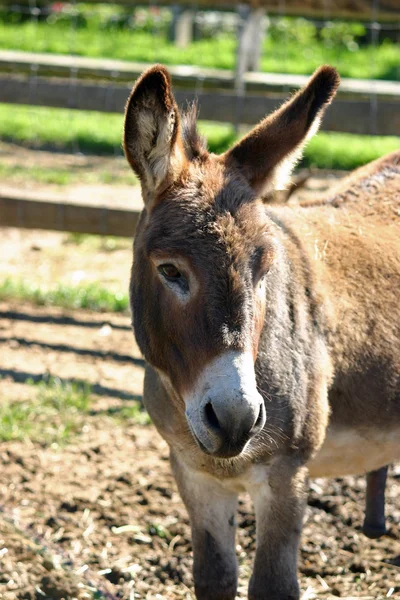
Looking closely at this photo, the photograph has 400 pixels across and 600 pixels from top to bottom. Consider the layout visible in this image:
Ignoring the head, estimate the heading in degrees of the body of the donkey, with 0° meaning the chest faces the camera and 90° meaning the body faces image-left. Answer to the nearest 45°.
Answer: approximately 45°

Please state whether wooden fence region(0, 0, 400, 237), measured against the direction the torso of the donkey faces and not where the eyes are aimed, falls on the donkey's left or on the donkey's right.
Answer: on the donkey's right

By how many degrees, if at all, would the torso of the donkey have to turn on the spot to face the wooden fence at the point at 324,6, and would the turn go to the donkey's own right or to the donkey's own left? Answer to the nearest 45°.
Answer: approximately 135° to the donkey's own right
